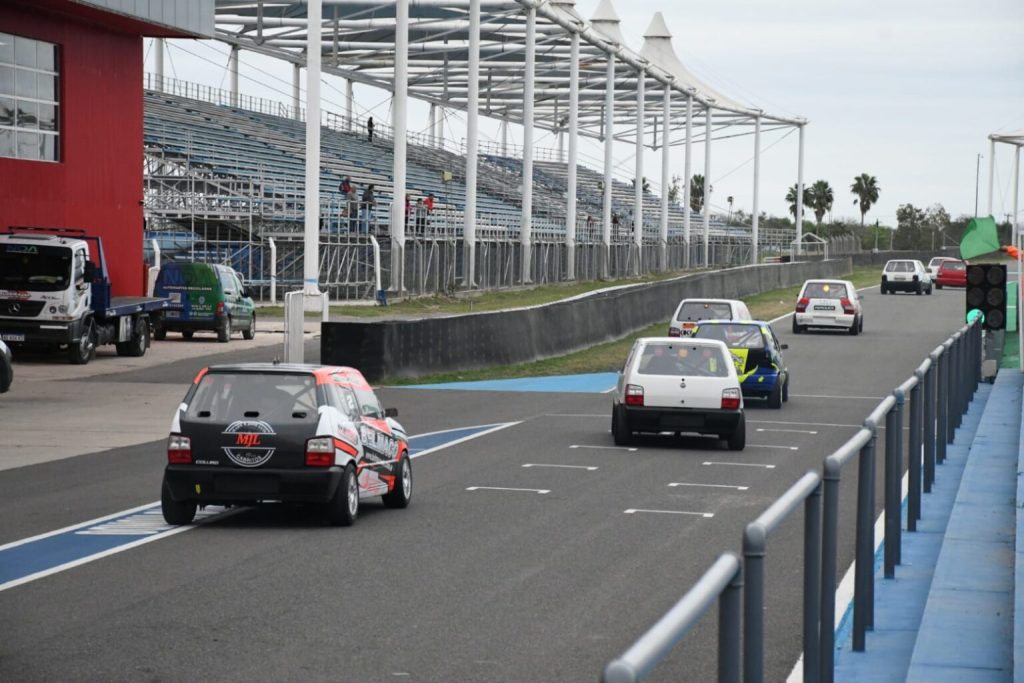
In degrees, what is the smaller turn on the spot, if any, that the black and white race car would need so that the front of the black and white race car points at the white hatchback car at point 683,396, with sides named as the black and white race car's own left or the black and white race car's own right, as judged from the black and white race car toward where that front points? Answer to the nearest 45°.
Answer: approximately 45° to the black and white race car's own right

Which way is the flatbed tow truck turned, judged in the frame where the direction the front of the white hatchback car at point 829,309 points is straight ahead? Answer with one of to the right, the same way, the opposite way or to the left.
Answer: the opposite way

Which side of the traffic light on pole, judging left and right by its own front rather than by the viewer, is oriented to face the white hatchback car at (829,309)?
back

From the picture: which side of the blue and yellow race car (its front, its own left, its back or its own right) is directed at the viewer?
back

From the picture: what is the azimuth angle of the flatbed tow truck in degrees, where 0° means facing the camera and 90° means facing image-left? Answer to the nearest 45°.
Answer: approximately 45°

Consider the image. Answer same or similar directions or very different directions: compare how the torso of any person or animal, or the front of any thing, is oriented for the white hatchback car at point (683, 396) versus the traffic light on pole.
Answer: very different directions

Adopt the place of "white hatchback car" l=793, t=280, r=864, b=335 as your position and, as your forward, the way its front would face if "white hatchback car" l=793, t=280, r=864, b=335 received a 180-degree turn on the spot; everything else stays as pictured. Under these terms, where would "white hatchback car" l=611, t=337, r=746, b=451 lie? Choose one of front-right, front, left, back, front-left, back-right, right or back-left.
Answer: front

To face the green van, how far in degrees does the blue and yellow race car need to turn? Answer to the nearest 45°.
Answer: approximately 45° to its left

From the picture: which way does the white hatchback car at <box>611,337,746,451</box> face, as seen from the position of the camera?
facing away from the viewer

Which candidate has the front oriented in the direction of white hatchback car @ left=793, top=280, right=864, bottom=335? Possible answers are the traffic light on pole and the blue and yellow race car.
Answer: the blue and yellow race car

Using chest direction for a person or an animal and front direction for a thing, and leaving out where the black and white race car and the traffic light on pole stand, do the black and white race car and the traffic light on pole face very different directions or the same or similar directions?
very different directions

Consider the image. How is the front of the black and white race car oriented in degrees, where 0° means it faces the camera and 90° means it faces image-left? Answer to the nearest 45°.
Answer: approximately 180°

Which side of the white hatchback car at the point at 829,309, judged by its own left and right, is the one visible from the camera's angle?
back

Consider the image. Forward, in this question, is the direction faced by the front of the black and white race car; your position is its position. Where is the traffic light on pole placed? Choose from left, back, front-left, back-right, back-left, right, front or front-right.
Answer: front-right
